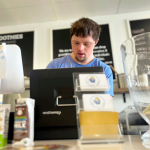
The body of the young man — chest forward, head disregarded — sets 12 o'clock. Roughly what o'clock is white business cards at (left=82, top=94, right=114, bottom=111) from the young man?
The white business cards is roughly at 12 o'clock from the young man.

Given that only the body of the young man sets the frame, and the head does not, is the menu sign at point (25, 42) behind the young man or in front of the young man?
behind

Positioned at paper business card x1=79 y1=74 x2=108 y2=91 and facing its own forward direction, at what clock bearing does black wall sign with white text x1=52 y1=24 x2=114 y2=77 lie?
The black wall sign with white text is roughly at 6 o'clock from the paper business card.

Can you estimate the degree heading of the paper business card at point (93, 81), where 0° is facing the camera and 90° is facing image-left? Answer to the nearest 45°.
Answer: approximately 0°

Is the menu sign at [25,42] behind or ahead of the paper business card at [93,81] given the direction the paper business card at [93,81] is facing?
behind

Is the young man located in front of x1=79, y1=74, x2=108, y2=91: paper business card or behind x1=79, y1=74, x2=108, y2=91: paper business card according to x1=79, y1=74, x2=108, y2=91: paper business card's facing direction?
behind

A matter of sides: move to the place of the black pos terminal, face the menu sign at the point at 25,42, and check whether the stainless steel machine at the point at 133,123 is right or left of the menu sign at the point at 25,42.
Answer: right

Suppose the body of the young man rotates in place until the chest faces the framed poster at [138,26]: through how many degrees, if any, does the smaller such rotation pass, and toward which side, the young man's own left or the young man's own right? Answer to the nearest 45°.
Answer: approximately 135° to the young man's own left

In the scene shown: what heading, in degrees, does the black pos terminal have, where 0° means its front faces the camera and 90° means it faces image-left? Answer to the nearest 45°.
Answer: approximately 180°

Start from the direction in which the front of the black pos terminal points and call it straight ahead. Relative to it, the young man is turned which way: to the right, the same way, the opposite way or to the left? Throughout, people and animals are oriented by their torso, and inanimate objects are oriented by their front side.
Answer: the opposite way
